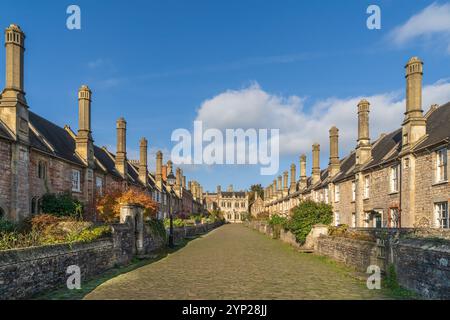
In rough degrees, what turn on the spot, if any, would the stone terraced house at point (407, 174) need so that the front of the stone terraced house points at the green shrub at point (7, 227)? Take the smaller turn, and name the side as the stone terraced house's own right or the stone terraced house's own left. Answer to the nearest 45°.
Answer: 0° — it already faces it

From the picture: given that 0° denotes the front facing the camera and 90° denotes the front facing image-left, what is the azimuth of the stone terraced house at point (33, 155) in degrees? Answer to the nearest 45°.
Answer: approximately 315°

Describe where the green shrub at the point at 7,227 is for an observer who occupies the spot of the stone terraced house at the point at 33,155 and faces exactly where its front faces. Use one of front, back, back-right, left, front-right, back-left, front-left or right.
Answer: front-right

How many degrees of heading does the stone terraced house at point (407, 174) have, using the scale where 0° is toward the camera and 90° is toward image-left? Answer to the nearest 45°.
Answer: approximately 45°

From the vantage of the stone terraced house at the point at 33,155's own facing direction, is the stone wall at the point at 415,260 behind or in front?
in front

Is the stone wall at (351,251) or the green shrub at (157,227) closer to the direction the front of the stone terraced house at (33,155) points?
the stone wall

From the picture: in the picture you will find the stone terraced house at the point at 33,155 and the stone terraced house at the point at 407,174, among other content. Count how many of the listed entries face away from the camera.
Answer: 0

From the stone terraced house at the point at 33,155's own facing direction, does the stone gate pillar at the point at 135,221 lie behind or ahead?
ahead
